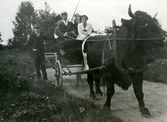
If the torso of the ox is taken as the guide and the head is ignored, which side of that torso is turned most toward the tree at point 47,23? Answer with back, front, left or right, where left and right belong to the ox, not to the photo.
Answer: back

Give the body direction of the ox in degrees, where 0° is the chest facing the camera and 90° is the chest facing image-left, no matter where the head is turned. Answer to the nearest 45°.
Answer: approximately 315°

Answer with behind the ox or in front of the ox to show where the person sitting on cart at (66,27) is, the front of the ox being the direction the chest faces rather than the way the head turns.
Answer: behind

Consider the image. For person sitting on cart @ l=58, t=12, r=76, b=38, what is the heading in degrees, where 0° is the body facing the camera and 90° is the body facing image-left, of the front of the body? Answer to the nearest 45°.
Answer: approximately 0°

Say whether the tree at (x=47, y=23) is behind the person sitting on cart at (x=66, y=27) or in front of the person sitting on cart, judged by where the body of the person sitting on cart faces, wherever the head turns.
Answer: behind
